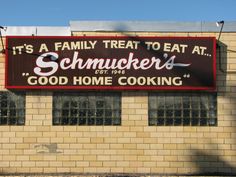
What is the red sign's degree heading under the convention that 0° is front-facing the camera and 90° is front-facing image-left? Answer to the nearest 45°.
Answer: approximately 0°
